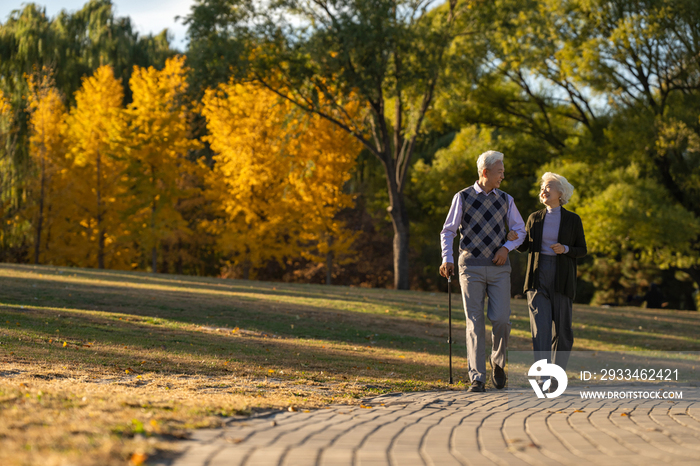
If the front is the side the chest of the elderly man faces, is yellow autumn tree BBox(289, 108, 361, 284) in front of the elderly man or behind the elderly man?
behind

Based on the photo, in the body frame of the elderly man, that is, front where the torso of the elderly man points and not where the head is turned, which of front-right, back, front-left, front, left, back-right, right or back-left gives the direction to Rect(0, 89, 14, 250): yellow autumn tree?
back-right

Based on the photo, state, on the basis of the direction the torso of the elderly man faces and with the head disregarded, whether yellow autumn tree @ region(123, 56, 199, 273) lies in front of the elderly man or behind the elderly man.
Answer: behind

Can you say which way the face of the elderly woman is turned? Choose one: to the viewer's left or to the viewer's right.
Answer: to the viewer's left

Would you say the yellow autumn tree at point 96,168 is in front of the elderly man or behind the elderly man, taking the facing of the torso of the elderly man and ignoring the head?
behind

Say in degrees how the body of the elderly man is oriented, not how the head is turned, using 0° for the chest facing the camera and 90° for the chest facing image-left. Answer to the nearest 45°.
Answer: approximately 0°
